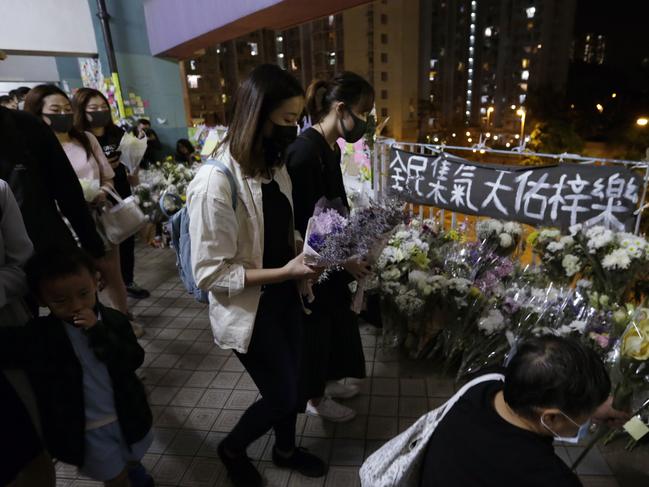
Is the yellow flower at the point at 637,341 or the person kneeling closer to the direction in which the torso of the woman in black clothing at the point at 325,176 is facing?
the yellow flower

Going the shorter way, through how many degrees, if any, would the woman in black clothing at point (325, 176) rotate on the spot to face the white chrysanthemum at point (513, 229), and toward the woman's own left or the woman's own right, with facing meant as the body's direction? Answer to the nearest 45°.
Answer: approximately 45° to the woman's own left

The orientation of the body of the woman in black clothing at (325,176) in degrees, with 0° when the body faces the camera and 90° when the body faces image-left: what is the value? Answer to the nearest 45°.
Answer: approximately 270°

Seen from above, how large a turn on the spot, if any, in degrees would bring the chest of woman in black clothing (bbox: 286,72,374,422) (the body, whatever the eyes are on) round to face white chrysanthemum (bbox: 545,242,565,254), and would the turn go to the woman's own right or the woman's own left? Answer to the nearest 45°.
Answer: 0° — they already face it

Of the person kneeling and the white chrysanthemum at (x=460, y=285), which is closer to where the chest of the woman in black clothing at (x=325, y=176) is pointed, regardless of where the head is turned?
the white chrysanthemum

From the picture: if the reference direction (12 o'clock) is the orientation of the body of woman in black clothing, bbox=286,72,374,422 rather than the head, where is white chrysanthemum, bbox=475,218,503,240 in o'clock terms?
The white chrysanthemum is roughly at 11 o'clock from the woman in black clothing.

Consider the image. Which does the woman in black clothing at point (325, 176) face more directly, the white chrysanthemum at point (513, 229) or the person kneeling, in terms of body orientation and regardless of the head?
the white chrysanthemum

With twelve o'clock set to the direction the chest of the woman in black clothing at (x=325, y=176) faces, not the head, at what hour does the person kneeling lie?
The person kneeling is roughly at 2 o'clock from the woman in black clothing.

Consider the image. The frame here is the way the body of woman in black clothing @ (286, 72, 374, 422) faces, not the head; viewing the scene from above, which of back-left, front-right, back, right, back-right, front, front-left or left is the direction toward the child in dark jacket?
back-right

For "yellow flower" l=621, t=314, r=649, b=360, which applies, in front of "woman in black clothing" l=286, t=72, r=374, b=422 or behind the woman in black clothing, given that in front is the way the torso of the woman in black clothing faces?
in front

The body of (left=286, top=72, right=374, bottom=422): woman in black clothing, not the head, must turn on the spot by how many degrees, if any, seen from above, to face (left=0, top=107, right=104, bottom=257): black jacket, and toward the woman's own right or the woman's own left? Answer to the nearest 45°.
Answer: approximately 180°
